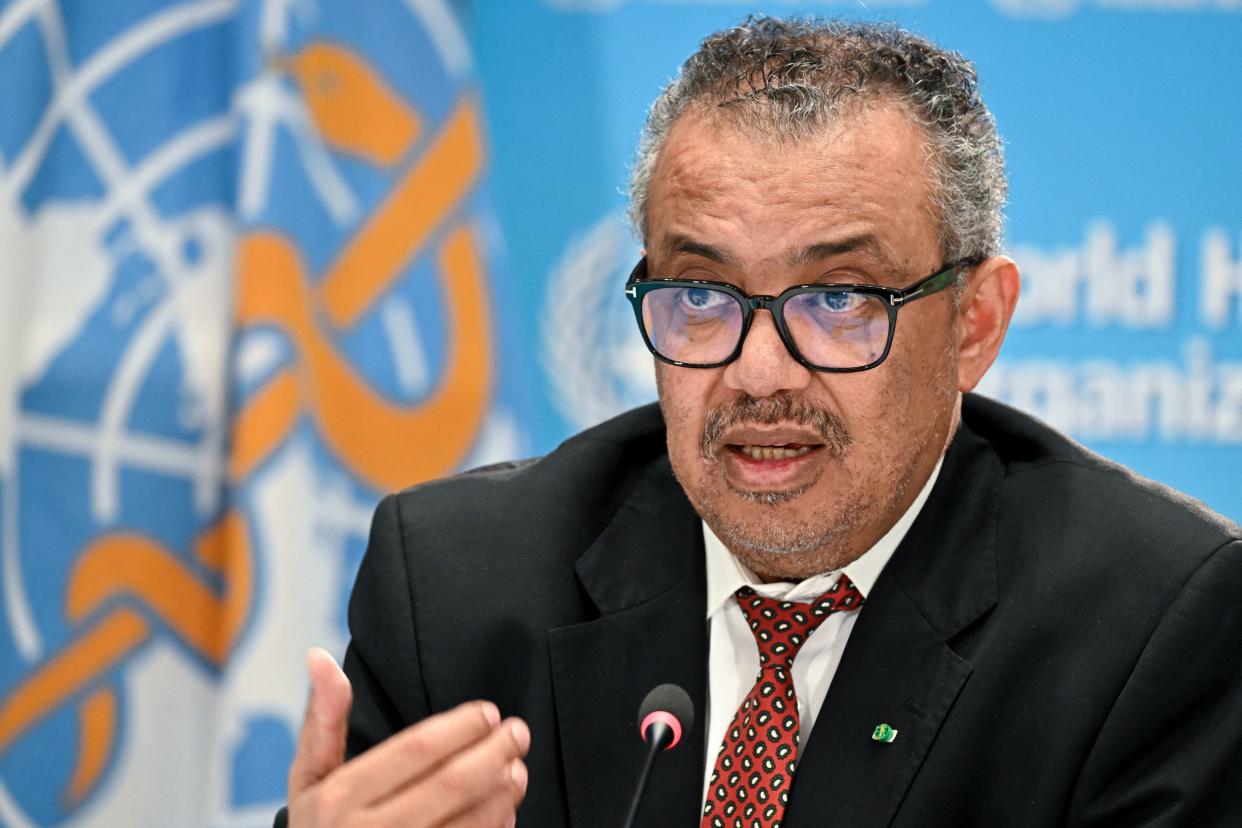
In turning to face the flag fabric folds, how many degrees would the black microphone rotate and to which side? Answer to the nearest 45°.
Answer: approximately 45° to its left

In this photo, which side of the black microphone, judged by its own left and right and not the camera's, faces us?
back
